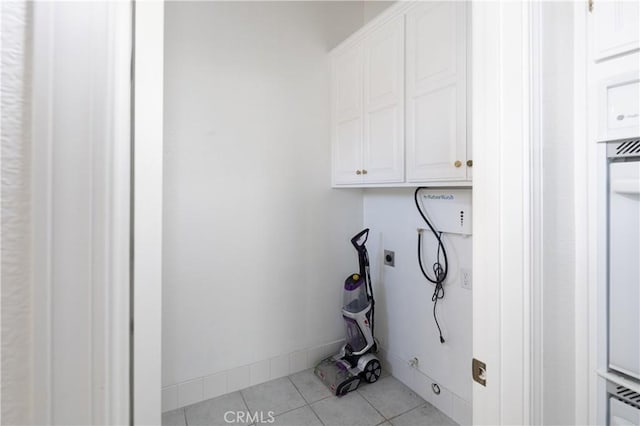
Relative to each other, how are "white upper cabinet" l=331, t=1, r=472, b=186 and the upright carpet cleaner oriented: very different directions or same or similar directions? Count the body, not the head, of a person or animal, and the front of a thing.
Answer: same or similar directions

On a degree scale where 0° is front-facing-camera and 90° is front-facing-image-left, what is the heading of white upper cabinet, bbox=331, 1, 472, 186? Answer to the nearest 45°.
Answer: approximately 45°

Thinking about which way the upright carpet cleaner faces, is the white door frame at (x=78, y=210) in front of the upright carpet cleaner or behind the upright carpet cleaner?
in front

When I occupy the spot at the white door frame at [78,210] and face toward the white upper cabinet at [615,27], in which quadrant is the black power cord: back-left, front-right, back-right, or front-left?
front-left

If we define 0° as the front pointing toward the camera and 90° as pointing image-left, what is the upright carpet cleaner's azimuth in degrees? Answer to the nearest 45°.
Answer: approximately 45°

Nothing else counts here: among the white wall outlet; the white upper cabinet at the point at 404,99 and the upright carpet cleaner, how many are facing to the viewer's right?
0

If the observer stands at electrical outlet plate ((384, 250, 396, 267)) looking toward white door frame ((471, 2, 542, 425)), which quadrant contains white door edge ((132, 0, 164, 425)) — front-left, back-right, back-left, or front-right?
front-right

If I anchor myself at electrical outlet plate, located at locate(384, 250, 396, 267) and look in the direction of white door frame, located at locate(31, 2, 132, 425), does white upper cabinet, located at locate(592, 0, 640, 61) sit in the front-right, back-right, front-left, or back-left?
front-left

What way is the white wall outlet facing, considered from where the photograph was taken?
facing the viewer and to the left of the viewer

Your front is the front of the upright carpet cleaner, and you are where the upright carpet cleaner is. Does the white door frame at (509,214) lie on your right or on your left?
on your left

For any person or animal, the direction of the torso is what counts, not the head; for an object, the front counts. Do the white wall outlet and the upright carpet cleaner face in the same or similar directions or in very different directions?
same or similar directions
